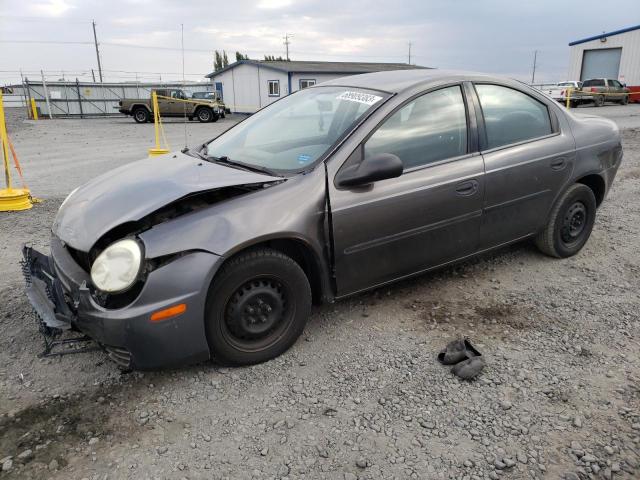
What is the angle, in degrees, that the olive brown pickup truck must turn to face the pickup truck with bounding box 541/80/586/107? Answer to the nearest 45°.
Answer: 0° — it already faces it

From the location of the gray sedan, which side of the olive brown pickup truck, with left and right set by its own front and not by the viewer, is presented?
right

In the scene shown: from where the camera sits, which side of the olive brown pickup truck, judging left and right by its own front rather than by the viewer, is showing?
right

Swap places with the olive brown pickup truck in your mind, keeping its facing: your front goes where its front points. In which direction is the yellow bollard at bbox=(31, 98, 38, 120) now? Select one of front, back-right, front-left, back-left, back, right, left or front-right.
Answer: back-left

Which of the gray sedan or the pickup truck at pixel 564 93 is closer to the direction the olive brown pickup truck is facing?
the pickup truck

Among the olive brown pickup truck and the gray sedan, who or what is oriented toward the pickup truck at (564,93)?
the olive brown pickup truck

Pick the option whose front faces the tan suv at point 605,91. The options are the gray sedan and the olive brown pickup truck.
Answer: the olive brown pickup truck

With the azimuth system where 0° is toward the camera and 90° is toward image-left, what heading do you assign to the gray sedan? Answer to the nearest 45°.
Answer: approximately 45°

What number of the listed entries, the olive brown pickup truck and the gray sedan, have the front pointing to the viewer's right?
1

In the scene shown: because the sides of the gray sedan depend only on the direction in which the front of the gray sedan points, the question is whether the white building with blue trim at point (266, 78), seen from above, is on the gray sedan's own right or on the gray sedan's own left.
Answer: on the gray sedan's own right
